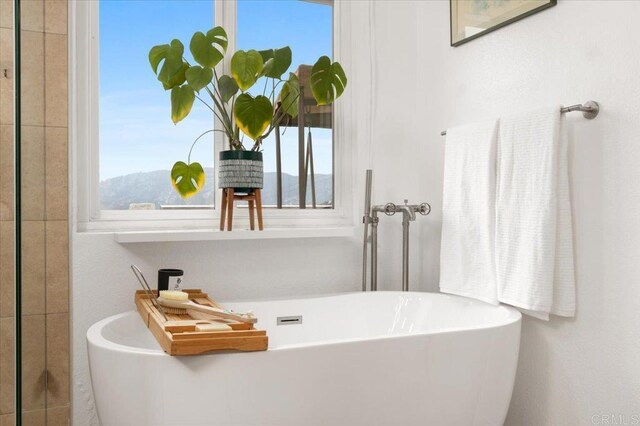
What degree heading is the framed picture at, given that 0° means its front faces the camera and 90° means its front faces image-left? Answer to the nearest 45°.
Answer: approximately 45°

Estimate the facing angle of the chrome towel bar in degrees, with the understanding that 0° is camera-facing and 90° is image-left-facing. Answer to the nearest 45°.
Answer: approximately 45°

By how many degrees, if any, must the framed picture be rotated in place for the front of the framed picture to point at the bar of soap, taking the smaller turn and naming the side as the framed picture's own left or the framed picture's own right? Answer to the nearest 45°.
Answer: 0° — it already faces it

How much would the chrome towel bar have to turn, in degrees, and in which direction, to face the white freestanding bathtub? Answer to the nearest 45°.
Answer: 0° — it already faces it
